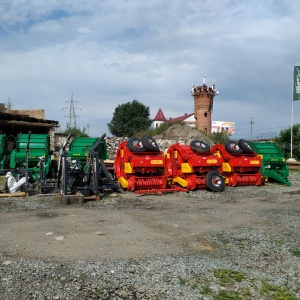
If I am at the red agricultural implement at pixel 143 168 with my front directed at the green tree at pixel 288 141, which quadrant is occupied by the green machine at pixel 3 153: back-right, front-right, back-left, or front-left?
back-left

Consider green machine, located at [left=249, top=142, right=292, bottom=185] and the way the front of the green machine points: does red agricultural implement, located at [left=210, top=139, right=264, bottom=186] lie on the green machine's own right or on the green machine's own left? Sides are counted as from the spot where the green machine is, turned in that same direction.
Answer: on the green machine's own right

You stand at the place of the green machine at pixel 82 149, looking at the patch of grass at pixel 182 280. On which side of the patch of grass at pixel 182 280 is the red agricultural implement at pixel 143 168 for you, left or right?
left

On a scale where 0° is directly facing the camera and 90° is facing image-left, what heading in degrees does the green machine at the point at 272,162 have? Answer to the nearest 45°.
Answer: approximately 315°

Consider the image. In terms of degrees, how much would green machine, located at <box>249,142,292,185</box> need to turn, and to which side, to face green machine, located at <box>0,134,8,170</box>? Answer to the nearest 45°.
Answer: approximately 135° to its right

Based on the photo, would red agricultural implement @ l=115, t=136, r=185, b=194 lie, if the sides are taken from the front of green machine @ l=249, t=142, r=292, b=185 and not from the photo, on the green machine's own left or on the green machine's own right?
on the green machine's own right

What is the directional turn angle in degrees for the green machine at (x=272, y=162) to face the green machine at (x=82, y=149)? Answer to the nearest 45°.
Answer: approximately 135° to its right

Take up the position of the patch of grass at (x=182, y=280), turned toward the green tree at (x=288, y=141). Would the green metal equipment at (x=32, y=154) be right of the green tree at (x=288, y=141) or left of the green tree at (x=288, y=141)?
left
